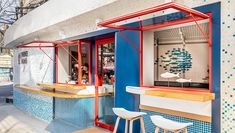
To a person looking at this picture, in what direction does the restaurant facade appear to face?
facing the viewer and to the left of the viewer
